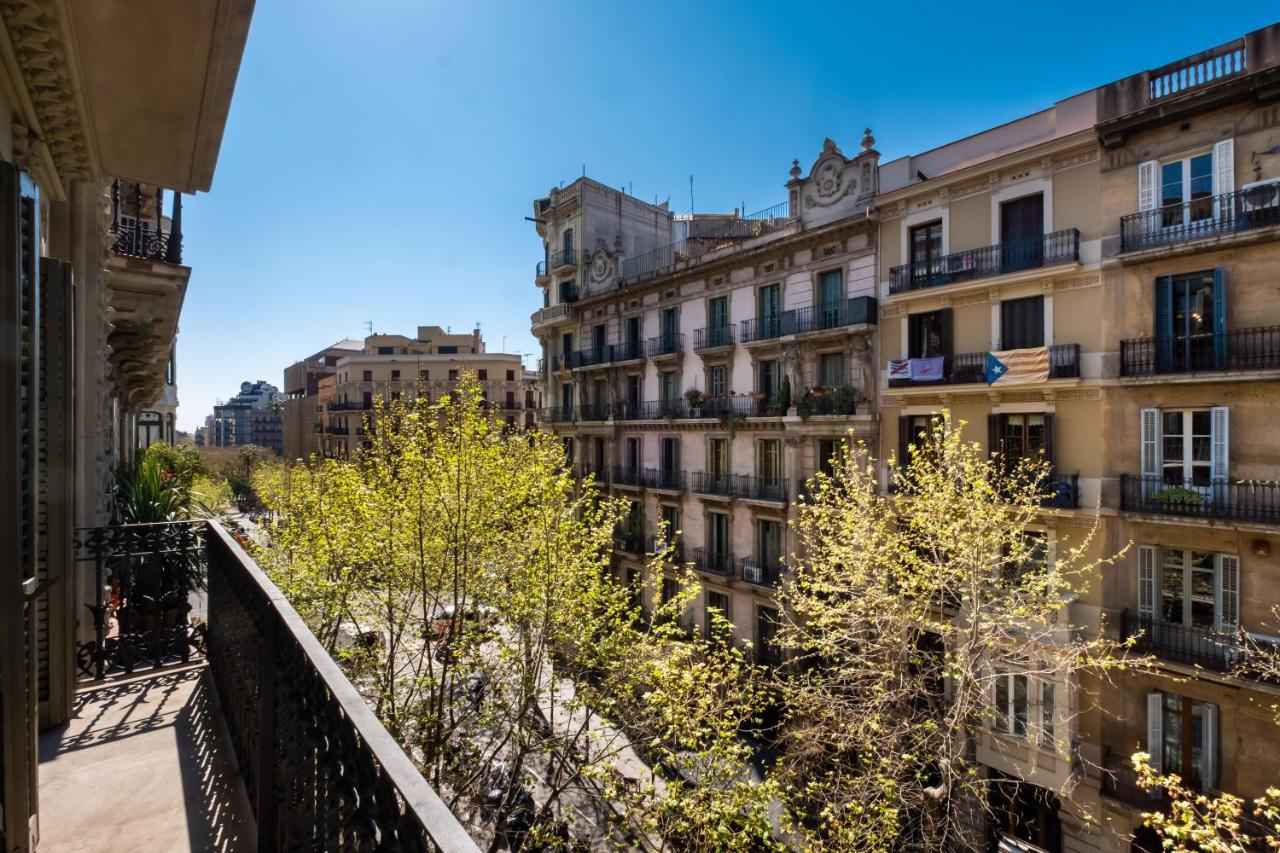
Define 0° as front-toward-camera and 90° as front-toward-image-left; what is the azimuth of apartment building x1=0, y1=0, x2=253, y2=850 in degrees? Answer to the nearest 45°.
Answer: approximately 270°

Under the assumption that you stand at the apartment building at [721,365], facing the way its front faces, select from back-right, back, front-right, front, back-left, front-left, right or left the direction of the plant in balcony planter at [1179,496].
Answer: left

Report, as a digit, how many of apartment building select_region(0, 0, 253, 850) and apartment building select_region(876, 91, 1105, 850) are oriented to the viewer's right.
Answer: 1

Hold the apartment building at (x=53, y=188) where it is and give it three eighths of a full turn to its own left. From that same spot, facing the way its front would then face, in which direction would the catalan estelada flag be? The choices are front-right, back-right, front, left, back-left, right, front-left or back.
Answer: back-right

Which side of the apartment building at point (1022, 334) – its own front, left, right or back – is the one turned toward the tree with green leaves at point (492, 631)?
front

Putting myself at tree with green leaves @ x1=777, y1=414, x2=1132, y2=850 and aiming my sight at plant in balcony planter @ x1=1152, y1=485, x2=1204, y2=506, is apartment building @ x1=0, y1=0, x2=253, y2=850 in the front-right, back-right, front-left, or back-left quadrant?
back-right

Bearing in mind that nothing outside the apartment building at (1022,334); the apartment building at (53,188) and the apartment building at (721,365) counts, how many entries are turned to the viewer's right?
1

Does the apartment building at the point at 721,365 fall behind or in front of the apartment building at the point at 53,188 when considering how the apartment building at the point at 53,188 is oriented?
in front

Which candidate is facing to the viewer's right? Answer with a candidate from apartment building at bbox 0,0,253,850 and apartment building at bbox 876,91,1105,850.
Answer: apartment building at bbox 0,0,253,850

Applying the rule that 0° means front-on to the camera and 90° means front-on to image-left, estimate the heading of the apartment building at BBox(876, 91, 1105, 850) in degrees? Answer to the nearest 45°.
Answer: approximately 45°

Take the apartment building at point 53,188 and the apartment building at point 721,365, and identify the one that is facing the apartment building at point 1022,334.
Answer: the apartment building at point 53,188

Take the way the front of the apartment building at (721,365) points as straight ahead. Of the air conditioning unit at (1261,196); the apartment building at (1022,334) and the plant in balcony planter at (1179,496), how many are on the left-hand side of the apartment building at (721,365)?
3

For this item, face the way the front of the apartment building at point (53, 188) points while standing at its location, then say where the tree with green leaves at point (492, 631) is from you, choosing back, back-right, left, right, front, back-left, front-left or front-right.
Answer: front-left

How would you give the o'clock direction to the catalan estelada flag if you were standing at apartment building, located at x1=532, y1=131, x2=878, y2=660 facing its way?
The catalan estelada flag is roughly at 9 o'clock from the apartment building.

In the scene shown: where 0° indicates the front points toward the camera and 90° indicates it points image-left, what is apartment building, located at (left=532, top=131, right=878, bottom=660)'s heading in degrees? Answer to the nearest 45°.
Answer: approximately 45°

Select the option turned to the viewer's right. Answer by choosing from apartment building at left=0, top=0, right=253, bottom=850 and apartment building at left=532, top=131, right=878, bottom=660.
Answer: apartment building at left=0, top=0, right=253, bottom=850

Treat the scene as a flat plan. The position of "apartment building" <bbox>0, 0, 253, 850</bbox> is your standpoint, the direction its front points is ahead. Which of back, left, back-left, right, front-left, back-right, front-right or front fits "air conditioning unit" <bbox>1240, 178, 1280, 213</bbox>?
front

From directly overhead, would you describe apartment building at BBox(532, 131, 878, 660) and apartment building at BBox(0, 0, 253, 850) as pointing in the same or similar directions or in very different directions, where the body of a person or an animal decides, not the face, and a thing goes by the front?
very different directions
